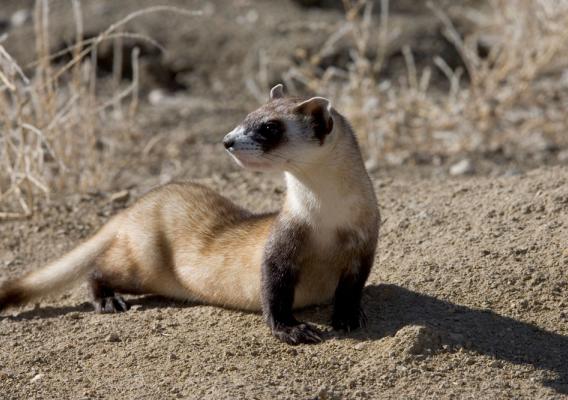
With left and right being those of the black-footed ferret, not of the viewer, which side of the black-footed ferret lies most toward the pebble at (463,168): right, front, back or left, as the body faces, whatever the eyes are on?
left

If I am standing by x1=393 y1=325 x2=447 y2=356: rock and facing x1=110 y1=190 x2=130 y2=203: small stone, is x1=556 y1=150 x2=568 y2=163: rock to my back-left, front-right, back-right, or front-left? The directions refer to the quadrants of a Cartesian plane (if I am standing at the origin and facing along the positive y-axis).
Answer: front-right

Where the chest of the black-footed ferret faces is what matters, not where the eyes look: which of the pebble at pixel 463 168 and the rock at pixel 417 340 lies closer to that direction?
the rock

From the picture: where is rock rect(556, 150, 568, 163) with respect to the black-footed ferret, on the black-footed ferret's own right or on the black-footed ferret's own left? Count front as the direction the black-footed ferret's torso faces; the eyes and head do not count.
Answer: on the black-footed ferret's own left

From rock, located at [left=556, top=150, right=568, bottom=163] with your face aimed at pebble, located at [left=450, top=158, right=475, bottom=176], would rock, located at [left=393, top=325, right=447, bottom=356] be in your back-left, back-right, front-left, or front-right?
front-left

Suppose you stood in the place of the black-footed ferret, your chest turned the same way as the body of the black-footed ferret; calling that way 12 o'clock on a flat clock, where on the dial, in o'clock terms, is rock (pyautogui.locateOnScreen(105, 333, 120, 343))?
The rock is roughly at 5 o'clock from the black-footed ferret.

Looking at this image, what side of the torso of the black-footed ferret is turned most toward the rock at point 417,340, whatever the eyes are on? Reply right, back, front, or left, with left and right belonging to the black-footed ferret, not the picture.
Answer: front

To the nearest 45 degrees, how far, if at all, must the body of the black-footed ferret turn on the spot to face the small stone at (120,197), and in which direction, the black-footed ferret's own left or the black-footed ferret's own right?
approximately 135° to the black-footed ferret's own left

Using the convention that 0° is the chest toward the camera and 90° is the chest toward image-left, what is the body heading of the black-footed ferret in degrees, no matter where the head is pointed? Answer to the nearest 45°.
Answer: approximately 315°

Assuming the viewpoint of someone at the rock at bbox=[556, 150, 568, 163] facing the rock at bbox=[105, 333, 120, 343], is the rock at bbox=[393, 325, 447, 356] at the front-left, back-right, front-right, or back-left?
front-left

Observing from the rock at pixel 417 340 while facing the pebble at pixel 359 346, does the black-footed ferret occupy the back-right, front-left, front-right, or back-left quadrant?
front-right
